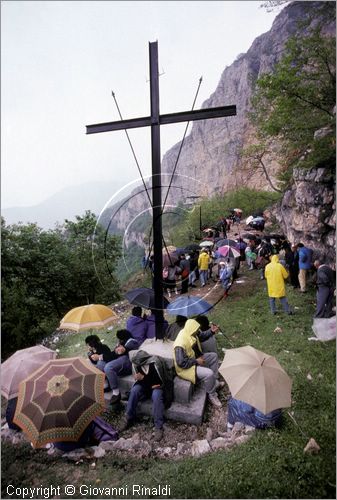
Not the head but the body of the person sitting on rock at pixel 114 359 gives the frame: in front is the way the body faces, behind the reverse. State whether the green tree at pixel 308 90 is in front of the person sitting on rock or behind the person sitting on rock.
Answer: behind

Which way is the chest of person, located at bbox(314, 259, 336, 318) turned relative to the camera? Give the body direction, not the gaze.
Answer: to the viewer's left

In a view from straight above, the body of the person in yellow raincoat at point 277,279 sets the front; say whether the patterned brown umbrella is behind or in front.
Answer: behind

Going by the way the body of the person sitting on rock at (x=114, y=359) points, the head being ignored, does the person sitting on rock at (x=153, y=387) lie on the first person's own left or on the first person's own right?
on the first person's own left

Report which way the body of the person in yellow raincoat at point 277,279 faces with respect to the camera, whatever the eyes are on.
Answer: away from the camera

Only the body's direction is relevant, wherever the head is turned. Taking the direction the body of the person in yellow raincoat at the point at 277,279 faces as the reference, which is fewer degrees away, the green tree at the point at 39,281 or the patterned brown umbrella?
the green tree

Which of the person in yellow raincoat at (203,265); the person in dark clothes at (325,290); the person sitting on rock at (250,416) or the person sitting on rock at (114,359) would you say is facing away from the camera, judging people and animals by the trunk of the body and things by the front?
the person in yellow raincoat at (203,265)
